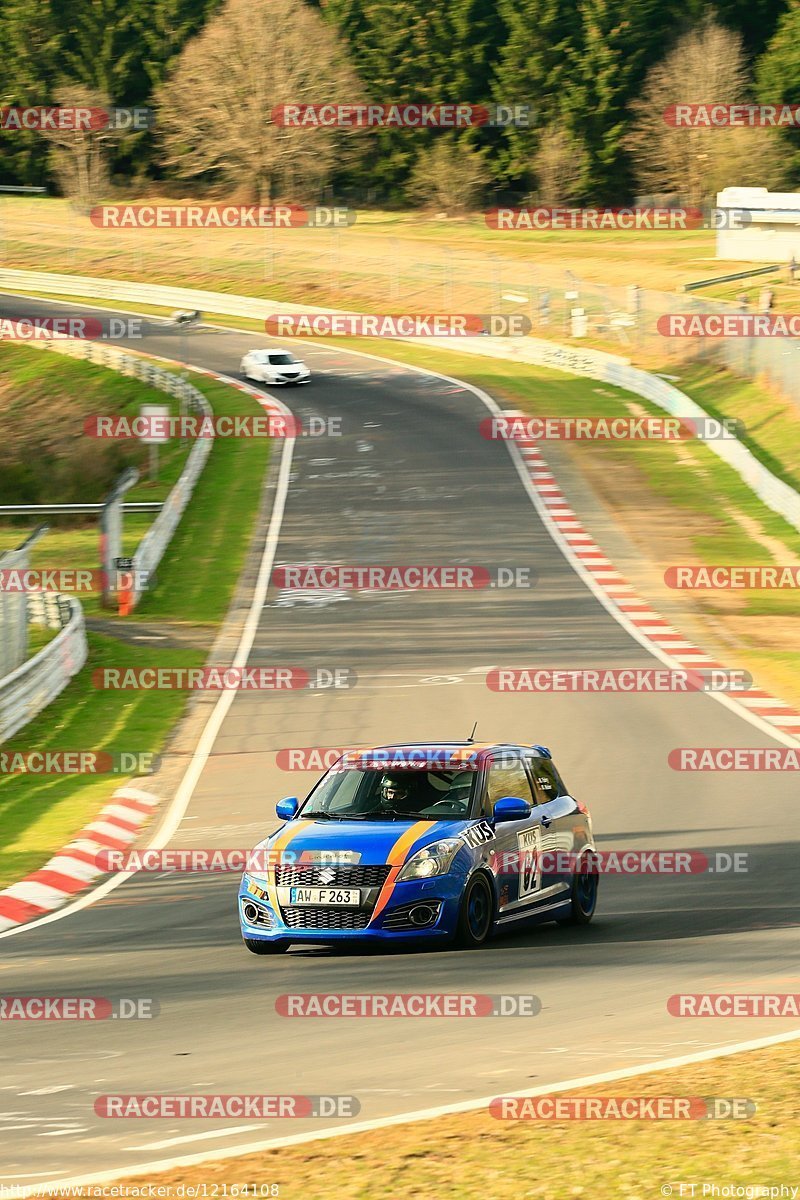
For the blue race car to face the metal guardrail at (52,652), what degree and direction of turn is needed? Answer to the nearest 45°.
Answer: approximately 135° to its right

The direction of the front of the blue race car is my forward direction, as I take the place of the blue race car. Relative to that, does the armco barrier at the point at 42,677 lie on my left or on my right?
on my right

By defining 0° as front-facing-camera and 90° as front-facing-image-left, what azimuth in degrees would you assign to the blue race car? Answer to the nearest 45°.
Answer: approximately 45°
